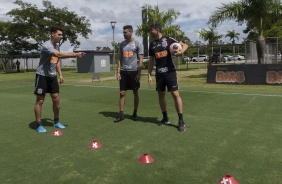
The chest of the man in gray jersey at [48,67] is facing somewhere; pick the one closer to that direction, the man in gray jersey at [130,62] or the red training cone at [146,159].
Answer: the red training cone

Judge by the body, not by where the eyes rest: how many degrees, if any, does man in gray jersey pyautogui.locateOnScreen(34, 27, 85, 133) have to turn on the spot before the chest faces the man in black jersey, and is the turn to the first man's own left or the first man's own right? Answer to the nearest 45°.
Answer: approximately 45° to the first man's own left

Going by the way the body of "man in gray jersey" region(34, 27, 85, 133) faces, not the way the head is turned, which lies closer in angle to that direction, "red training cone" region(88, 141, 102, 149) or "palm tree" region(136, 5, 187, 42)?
the red training cone

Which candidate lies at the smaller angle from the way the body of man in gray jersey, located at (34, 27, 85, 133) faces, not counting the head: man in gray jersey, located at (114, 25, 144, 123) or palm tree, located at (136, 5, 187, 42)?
the man in gray jersey, located at (114, 25, 144, 123)

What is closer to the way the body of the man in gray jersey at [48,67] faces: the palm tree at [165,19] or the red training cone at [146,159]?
the red training cone

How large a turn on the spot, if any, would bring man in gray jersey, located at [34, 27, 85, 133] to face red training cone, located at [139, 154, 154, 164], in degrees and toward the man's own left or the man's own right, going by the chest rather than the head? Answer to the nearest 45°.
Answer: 0° — they already face it

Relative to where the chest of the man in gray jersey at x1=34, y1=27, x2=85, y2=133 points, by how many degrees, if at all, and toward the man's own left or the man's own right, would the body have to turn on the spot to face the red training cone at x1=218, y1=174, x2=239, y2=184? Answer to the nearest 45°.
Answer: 0° — they already face it

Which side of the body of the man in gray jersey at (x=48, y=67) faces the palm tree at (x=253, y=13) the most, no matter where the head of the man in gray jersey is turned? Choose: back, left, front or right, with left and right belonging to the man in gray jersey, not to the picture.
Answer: left

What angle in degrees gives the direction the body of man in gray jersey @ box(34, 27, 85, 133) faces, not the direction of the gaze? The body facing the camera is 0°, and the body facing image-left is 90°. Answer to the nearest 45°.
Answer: approximately 315°

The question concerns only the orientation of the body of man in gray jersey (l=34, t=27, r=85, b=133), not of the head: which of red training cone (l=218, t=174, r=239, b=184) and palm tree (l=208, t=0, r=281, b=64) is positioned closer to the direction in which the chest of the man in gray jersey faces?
the red training cone

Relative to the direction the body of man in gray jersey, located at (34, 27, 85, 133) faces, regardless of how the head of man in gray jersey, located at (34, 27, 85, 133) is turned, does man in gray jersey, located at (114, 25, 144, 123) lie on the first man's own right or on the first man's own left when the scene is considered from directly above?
on the first man's own left
